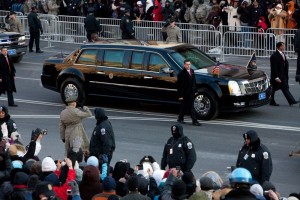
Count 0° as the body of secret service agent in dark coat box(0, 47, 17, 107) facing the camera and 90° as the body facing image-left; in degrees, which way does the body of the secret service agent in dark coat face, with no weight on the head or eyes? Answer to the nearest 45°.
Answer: approximately 315°
